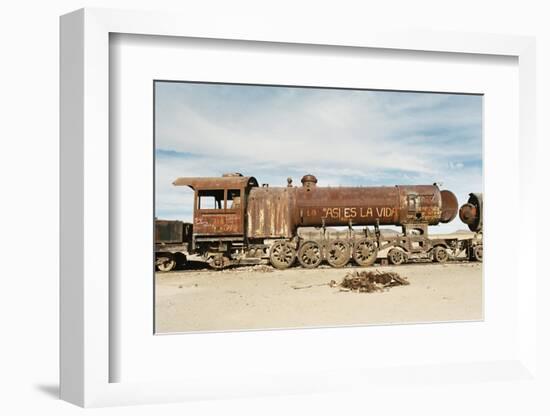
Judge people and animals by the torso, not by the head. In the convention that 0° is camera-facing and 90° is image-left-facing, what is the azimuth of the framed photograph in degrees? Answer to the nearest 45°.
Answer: approximately 315°
